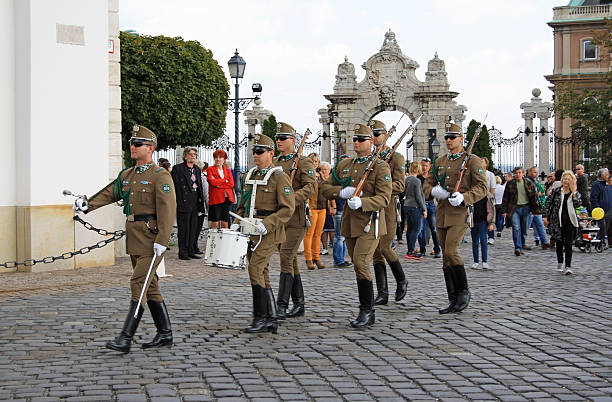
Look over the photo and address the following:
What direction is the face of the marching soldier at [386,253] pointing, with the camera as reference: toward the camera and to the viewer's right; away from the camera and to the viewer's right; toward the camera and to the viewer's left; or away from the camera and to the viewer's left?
toward the camera and to the viewer's left

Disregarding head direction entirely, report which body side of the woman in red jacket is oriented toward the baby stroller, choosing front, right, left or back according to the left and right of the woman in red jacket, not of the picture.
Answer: left

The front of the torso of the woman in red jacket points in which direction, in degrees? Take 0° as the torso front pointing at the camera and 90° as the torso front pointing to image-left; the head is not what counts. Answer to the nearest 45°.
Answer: approximately 0°

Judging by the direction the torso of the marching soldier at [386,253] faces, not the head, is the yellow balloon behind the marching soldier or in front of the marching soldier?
behind

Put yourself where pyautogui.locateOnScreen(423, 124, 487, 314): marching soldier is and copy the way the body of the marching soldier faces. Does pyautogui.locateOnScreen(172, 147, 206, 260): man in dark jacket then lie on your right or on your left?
on your right

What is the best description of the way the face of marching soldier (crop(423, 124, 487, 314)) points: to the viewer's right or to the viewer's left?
to the viewer's left

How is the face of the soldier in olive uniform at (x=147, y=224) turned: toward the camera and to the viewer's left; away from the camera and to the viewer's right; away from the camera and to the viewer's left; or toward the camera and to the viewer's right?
toward the camera and to the viewer's left

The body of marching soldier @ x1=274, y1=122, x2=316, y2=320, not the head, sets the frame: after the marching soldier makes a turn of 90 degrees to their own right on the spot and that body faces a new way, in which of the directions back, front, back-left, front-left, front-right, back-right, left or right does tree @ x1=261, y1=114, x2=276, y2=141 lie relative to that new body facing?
front-right
